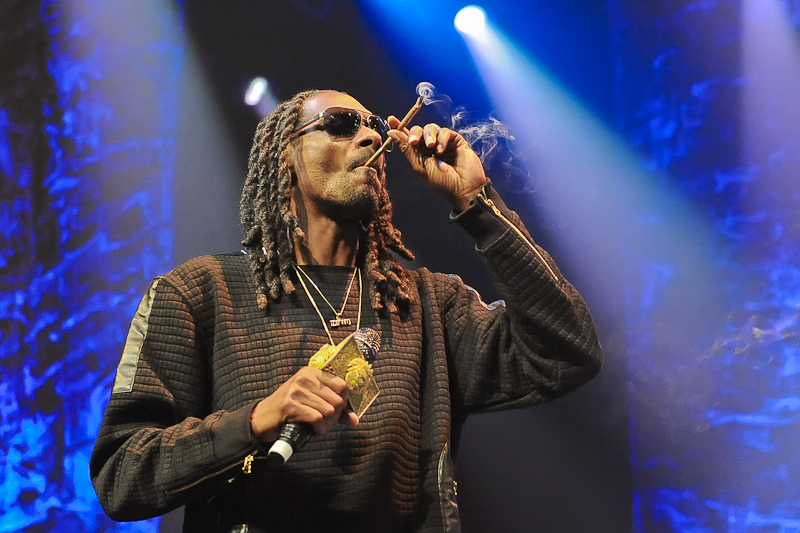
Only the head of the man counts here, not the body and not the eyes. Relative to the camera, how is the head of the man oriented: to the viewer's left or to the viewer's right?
to the viewer's right

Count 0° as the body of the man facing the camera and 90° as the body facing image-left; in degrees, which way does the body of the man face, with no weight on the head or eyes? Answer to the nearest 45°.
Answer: approximately 315°
